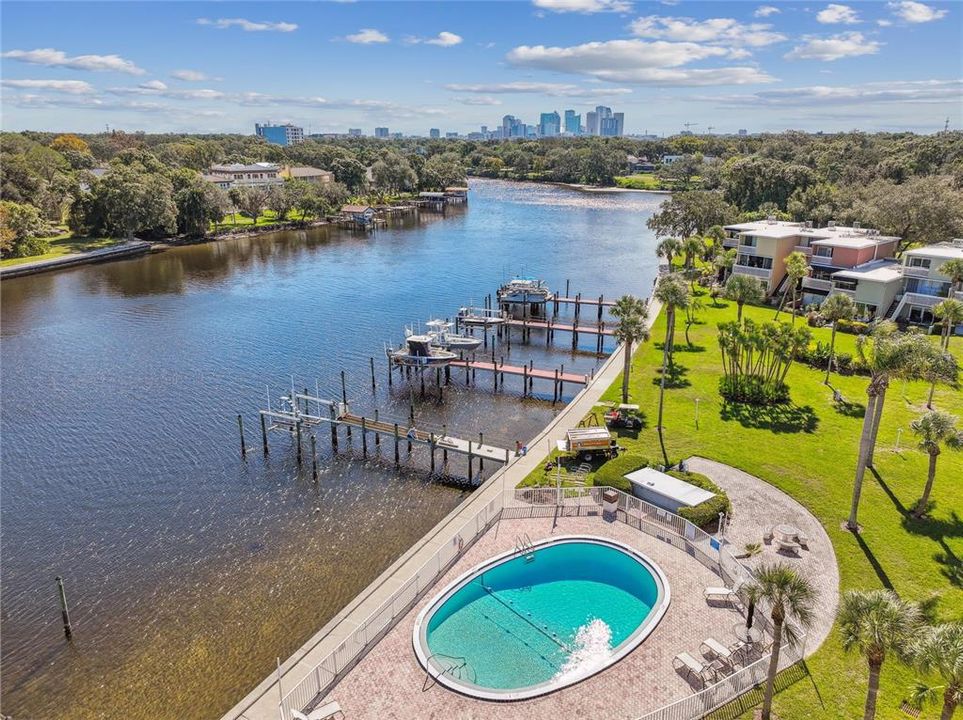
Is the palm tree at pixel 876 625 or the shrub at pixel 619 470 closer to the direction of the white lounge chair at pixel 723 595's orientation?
the shrub

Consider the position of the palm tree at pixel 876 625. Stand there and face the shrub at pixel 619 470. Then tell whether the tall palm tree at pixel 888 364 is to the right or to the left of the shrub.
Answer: right

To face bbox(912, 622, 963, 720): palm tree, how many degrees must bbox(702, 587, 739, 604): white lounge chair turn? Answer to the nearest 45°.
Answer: approximately 135° to its left

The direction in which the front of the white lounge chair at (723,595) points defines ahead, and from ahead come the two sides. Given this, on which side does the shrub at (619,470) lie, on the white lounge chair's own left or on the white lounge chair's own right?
on the white lounge chair's own right

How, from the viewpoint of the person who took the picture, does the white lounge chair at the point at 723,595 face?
facing to the left of the viewer

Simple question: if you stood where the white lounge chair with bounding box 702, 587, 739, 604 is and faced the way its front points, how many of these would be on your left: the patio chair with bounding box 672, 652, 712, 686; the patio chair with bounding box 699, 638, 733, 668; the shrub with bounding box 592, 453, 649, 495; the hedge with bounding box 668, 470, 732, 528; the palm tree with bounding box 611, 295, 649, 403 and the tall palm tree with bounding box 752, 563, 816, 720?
3

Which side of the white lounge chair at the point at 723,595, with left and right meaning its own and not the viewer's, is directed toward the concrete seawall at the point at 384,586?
front

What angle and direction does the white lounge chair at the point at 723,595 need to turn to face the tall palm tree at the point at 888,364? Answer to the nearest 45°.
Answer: approximately 135° to its right

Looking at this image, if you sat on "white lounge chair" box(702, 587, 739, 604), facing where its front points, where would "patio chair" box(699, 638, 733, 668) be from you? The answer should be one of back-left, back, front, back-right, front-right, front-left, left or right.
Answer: left

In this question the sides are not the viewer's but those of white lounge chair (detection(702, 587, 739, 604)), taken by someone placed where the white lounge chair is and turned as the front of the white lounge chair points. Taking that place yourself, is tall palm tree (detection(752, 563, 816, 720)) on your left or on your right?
on your left

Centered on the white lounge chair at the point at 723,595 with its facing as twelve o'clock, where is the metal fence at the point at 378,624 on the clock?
The metal fence is roughly at 11 o'clock from the white lounge chair.
